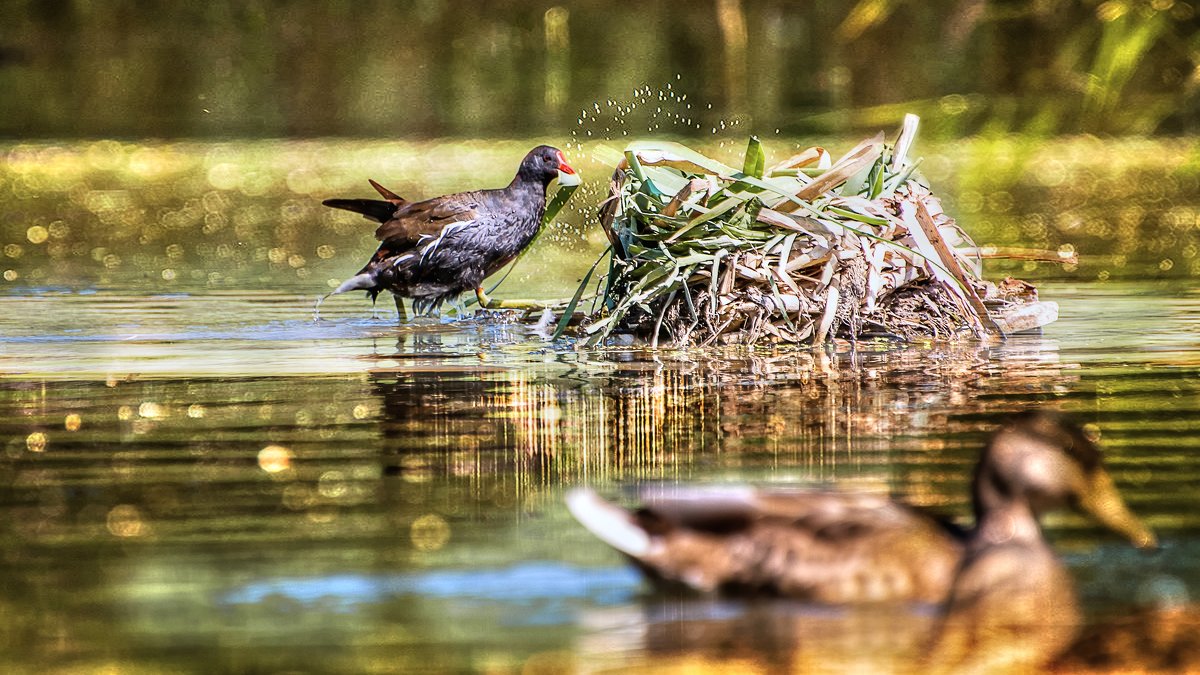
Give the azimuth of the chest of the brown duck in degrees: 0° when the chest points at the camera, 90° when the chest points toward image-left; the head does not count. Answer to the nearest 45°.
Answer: approximately 270°

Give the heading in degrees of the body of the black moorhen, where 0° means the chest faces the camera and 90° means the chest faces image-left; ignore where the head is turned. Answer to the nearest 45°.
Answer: approximately 270°

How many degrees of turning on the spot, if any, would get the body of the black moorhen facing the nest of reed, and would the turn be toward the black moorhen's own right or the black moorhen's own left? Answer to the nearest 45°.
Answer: approximately 45° to the black moorhen's own right

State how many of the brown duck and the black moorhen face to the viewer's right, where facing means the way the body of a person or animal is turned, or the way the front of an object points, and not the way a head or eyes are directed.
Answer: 2

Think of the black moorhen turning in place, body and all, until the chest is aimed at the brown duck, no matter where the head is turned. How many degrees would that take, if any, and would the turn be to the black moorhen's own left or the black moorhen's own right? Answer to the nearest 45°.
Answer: approximately 90° to the black moorhen's own right

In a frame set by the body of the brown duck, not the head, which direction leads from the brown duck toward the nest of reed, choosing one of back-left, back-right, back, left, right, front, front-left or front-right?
left
